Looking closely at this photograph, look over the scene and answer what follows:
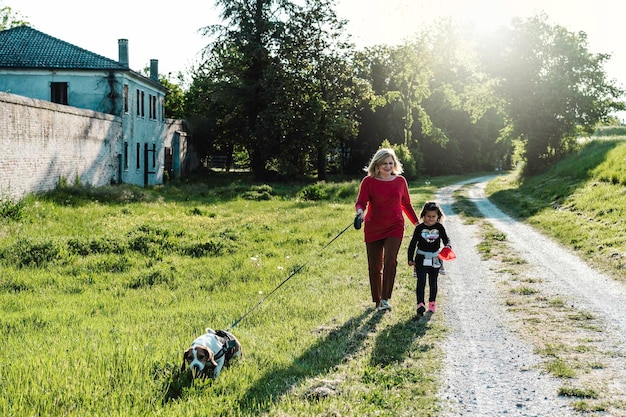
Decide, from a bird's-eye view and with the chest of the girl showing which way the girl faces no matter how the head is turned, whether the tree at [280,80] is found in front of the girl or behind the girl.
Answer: behind

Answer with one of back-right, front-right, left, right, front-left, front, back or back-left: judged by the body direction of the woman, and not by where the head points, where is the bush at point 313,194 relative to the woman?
back

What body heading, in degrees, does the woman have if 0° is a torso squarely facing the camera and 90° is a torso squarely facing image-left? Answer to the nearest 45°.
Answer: approximately 0°

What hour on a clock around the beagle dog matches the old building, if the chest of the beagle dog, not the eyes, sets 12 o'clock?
The old building is roughly at 4 o'clock from the beagle dog.

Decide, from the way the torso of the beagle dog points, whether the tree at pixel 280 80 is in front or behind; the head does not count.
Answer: behind

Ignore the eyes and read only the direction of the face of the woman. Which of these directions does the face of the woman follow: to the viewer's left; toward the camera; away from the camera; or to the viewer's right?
toward the camera

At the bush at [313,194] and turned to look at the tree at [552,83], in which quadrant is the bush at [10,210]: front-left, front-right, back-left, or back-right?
back-right

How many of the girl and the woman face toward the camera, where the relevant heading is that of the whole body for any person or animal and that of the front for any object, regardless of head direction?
2

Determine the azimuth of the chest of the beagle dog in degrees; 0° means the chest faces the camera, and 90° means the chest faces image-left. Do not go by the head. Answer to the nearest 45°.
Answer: approximately 45°

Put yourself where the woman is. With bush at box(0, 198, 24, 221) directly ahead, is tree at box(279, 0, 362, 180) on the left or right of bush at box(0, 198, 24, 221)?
right

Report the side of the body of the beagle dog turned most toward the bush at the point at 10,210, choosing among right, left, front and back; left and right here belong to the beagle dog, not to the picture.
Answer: right

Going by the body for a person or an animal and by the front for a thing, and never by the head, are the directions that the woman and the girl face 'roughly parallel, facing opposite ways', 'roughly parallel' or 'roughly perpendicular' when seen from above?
roughly parallel

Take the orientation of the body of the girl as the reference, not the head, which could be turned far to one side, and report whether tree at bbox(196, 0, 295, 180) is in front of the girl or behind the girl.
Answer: behind

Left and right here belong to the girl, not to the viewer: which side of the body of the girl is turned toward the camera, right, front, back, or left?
front

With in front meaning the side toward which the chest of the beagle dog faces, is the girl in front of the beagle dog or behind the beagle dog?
behind

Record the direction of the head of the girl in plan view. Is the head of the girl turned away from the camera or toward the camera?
toward the camera
